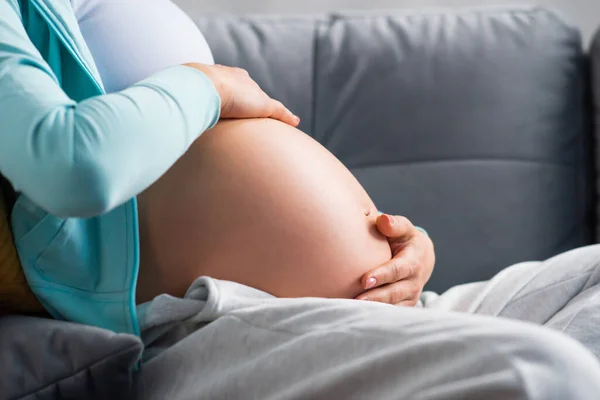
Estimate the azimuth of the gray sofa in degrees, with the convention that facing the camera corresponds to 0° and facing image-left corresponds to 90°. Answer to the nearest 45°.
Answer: approximately 0°

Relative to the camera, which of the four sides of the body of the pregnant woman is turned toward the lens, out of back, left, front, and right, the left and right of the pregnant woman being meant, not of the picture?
right
